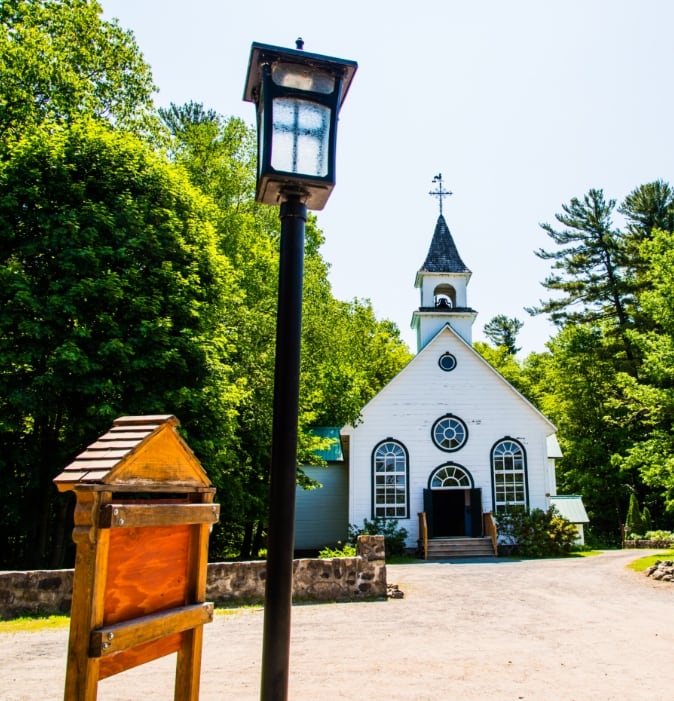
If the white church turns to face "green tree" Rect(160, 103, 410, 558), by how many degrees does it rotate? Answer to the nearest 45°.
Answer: approximately 90° to its right

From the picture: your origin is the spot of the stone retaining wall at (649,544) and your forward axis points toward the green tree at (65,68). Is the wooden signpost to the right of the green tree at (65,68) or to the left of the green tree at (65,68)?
left

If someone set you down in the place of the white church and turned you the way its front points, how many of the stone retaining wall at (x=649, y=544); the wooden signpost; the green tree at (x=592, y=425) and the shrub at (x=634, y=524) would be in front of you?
1

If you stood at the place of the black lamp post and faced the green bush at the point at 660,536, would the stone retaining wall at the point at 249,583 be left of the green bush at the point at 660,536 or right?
left

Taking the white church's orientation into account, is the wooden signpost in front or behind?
in front

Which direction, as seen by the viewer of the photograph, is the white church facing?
facing the viewer

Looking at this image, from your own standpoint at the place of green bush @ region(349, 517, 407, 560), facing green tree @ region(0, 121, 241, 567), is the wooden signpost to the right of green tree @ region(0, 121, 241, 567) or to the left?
left

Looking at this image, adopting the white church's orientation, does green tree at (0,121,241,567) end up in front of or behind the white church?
in front

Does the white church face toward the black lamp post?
yes

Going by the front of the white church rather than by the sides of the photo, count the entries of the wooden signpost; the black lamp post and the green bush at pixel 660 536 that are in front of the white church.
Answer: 2

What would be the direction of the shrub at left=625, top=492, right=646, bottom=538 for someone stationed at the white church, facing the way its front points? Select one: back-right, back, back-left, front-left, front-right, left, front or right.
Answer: back-left

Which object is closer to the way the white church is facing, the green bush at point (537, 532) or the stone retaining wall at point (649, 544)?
the green bush

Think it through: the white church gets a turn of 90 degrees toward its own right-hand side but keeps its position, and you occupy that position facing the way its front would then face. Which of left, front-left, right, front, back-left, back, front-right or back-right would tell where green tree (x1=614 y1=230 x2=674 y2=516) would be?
back

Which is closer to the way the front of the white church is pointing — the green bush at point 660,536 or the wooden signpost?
the wooden signpost
